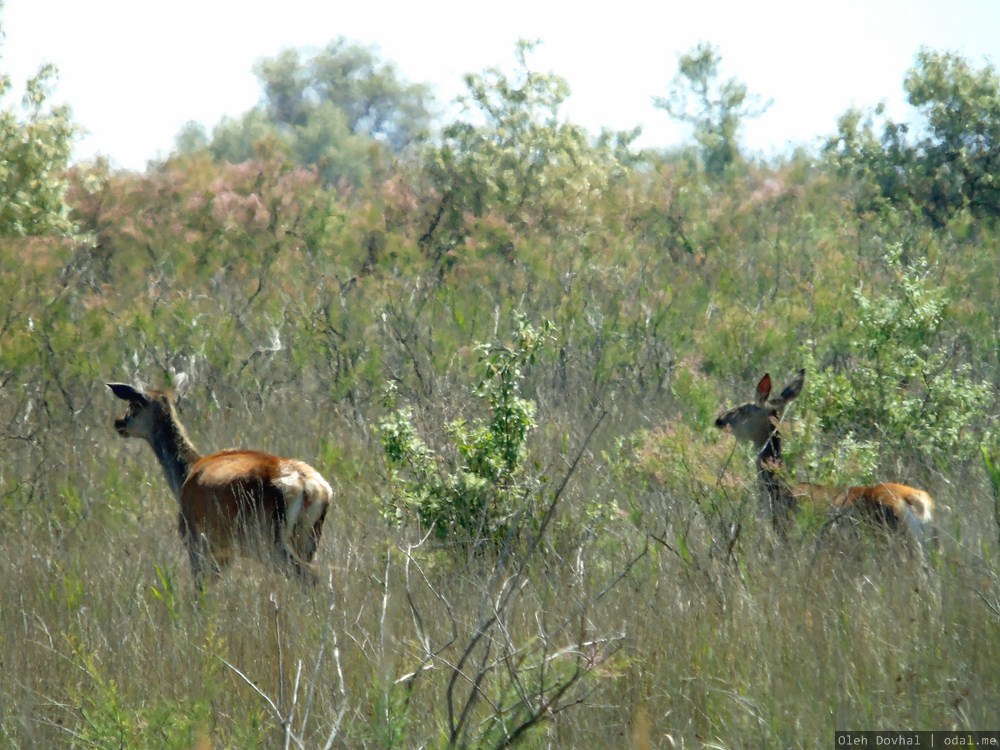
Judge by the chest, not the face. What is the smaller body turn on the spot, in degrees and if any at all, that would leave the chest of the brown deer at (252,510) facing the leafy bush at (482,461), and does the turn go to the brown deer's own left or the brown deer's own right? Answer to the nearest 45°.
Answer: approximately 135° to the brown deer's own right

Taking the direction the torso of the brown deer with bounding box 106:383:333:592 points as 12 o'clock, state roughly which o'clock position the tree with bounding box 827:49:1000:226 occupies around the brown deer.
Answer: The tree is roughly at 3 o'clock from the brown deer.

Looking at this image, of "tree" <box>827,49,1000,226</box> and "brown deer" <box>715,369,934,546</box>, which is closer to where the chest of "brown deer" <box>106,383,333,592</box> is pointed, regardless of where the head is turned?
the tree

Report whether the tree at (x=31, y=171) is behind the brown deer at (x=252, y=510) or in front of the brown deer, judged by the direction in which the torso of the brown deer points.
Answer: in front

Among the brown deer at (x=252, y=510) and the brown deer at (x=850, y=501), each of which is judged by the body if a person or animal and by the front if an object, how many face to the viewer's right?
0

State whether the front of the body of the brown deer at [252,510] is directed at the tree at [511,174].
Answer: no

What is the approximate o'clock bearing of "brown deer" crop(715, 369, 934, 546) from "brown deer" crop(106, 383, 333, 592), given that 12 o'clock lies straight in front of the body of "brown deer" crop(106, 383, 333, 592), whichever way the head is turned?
"brown deer" crop(715, 369, 934, 546) is roughly at 5 o'clock from "brown deer" crop(106, 383, 333, 592).

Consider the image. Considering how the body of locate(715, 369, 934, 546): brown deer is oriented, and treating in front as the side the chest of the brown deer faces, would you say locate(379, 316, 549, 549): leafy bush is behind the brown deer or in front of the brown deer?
in front

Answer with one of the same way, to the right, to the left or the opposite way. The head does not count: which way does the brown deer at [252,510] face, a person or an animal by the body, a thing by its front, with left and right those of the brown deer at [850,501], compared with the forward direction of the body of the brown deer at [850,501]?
the same way

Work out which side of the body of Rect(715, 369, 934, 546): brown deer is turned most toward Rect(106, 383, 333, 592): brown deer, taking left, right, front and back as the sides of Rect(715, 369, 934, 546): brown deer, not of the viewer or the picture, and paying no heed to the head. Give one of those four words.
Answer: front

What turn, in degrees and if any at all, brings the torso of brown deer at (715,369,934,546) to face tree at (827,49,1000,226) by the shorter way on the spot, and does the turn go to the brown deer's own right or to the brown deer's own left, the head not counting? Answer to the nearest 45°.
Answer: approximately 90° to the brown deer's own right

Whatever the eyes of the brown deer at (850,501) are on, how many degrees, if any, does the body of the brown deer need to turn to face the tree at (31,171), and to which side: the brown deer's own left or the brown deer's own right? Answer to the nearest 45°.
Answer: approximately 45° to the brown deer's own right

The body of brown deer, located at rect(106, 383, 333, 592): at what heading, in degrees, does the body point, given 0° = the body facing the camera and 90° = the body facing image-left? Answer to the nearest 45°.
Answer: approximately 135°

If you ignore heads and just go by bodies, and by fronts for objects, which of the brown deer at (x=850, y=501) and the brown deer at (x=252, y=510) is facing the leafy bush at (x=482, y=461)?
the brown deer at (x=850, y=501)

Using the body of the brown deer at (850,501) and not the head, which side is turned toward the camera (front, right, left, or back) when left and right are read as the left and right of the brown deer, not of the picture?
left
